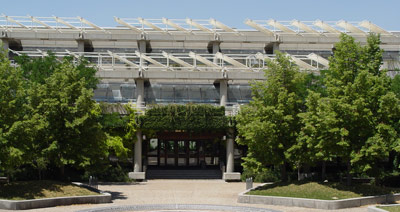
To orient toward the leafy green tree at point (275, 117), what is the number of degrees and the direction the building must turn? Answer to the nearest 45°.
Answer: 0° — it already faces it

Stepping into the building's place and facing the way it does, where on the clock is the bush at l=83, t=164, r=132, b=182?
The bush is roughly at 1 o'clock from the building.

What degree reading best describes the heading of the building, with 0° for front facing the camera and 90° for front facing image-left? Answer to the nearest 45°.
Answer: approximately 0°

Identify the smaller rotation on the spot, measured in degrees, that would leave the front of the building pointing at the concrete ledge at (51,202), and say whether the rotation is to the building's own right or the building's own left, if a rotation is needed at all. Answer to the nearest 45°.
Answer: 0° — it already faces it

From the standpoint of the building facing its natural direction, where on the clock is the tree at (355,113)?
The tree is roughly at 11 o'clock from the building.
